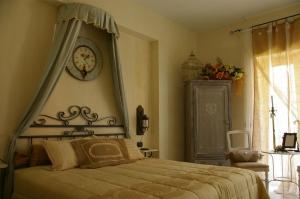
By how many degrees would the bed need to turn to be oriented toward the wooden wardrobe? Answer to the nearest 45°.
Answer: approximately 90° to its left

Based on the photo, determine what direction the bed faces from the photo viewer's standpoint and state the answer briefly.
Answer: facing the viewer and to the right of the viewer

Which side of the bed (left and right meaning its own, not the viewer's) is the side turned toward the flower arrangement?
left

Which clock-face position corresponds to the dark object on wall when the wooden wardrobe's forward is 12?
The dark object on wall is roughly at 2 o'clock from the wooden wardrobe.

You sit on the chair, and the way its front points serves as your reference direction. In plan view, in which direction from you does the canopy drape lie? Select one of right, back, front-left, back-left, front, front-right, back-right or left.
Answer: right
